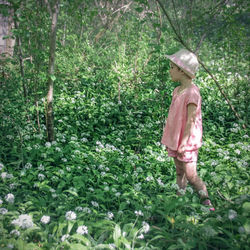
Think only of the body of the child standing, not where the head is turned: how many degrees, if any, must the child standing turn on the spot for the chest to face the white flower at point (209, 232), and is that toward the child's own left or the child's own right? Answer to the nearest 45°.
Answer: approximately 90° to the child's own left

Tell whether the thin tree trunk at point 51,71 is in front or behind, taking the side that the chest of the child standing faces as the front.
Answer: in front

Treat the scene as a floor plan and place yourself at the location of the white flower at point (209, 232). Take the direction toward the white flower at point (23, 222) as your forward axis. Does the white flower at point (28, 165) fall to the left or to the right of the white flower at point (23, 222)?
right

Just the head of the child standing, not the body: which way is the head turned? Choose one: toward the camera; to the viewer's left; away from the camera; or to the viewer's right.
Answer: to the viewer's left

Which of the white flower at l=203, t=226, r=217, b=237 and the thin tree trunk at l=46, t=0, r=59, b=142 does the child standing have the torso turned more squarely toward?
the thin tree trunk

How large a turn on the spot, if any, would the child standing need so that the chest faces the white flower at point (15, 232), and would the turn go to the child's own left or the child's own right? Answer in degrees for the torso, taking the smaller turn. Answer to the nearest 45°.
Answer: approximately 45° to the child's own left

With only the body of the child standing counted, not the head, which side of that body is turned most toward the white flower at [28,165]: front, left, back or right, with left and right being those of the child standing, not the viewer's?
front

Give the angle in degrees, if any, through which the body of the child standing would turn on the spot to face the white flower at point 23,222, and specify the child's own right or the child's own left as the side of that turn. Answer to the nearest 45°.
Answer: approximately 45° to the child's own left

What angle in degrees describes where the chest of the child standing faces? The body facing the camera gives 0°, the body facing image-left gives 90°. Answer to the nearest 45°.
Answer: approximately 90°
